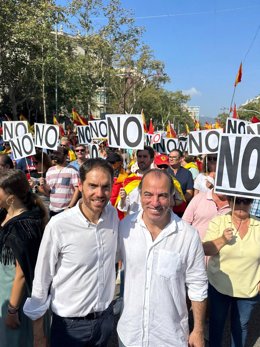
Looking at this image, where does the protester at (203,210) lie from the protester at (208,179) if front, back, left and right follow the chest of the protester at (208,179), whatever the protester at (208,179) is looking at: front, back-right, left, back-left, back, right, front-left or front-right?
front-right

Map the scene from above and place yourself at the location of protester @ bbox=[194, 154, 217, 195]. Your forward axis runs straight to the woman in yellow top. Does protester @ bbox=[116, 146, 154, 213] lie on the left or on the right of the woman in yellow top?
right

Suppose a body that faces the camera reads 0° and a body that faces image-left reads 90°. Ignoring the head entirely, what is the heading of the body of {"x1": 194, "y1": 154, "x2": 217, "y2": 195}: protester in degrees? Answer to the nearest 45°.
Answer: approximately 315°

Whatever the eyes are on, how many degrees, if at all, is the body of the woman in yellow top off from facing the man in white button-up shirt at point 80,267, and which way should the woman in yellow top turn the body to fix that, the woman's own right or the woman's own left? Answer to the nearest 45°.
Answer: approximately 45° to the woman's own right

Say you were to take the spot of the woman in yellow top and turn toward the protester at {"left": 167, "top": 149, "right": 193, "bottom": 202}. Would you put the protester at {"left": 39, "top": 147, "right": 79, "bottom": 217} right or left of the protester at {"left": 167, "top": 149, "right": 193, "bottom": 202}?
left

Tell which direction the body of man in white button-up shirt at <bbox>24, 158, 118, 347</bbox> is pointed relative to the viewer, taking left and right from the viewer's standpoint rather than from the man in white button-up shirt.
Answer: facing the viewer and to the right of the viewer

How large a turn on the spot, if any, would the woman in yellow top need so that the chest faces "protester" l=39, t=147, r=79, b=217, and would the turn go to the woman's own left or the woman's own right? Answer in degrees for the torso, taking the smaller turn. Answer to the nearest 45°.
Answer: approximately 135° to the woman's own right

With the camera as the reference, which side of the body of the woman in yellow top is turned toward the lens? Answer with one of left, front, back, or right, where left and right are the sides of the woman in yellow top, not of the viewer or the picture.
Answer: front

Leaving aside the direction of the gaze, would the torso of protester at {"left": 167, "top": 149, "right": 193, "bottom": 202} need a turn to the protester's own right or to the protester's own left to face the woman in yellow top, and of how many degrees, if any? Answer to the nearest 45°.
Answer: approximately 45° to the protester's own left
